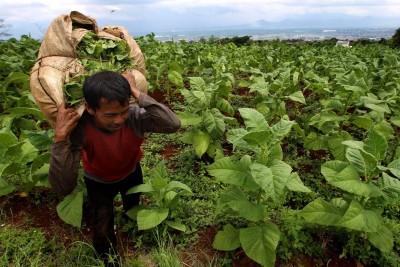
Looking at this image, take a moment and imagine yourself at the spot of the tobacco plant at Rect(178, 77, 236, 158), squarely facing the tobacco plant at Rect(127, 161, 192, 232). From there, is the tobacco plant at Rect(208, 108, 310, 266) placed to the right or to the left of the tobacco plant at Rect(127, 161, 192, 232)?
left

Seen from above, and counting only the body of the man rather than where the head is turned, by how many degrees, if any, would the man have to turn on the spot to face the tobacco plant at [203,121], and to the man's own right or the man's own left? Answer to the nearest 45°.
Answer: approximately 135° to the man's own left

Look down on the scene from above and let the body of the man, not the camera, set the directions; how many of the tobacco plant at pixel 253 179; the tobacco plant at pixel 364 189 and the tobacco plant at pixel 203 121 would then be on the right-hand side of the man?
0

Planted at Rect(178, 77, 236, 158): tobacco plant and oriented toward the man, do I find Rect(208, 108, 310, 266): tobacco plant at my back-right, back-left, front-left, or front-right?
front-left

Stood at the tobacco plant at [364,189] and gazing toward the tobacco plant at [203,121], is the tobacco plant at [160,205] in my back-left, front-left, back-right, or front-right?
front-left

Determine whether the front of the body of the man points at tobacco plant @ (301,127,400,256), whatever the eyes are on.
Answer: no

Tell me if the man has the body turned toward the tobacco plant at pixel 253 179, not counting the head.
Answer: no

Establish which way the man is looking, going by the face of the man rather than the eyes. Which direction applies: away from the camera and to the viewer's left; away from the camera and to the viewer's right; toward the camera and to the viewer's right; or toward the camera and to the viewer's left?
toward the camera and to the viewer's right

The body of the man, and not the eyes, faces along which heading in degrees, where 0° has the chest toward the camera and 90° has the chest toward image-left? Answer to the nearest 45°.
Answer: approximately 0°
